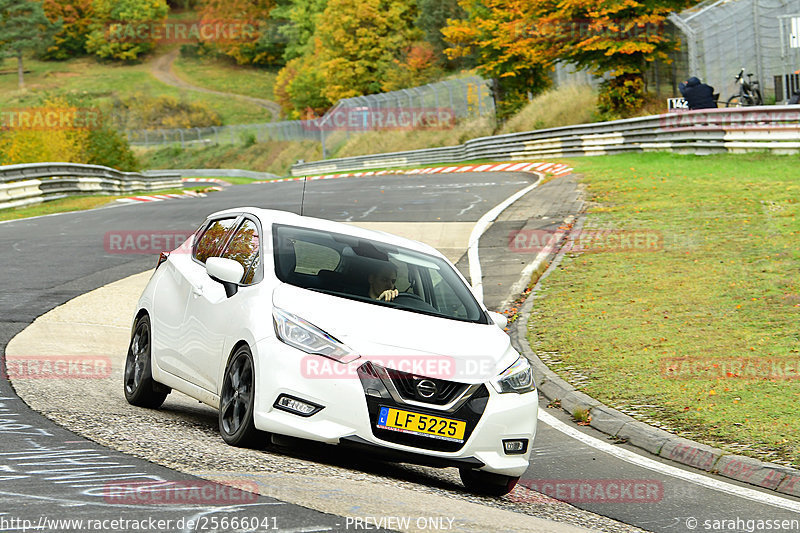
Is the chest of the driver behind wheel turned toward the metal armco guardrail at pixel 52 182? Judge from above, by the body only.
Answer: no

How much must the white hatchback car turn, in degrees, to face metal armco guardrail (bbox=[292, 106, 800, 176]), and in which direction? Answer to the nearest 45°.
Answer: approximately 90° to its left

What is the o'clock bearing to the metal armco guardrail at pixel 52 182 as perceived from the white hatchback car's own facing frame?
The metal armco guardrail is roughly at 7 o'clock from the white hatchback car.

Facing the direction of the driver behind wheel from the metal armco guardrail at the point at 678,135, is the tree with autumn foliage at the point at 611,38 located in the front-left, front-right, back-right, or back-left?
back-right

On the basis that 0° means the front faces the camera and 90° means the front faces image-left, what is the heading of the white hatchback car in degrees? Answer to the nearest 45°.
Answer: approximately 315°

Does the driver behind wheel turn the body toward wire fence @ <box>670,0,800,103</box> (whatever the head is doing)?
no

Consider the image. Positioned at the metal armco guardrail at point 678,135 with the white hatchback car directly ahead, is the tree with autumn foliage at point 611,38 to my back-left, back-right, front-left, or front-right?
back-right

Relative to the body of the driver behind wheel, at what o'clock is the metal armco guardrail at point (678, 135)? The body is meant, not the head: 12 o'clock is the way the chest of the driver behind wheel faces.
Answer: The metal armco guardrail is roughly at 8 o'clock from the driver behind wheel.

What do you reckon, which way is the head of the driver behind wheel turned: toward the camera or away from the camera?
toward the camera

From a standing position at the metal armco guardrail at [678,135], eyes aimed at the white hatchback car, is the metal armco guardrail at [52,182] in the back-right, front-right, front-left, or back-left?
front-right

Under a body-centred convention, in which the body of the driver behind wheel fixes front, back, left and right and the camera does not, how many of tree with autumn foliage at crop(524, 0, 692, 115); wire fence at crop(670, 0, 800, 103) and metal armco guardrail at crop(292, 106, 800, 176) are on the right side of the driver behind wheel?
0

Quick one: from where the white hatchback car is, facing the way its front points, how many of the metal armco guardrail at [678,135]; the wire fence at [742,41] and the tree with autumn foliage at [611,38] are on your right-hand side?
0
